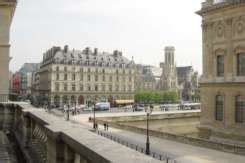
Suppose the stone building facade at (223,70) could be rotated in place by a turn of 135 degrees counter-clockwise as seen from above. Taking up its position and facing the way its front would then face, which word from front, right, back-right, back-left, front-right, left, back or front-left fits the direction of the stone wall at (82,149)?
right

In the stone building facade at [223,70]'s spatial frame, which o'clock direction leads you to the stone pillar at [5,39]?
The stone pillar is roughly at 1 o'clock from the stone building facade.

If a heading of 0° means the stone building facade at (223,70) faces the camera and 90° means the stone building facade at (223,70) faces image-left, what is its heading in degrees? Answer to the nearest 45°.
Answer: approximately 45°
